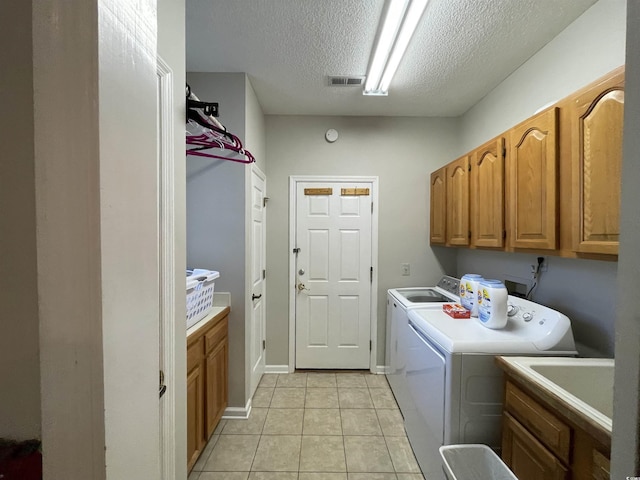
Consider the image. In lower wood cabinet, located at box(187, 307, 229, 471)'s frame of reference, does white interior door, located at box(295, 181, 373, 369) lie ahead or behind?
ahead

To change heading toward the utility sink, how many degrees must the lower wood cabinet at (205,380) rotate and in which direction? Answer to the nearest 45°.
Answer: approximately 45° to its right

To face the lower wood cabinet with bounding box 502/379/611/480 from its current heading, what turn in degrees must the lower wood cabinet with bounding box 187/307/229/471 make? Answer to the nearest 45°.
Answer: approximately 45° to its right

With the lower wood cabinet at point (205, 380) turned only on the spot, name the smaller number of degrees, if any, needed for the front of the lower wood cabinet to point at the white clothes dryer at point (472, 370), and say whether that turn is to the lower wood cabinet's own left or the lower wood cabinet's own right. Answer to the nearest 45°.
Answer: approximately 45° to the lower wood cabinet's own right

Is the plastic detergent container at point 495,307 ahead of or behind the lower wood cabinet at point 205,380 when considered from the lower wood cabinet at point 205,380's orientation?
ahead

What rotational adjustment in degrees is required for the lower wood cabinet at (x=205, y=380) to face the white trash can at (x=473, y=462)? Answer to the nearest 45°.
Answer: approximately 45° to its right

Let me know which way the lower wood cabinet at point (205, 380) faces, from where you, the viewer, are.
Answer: facing to the right of the viewer
